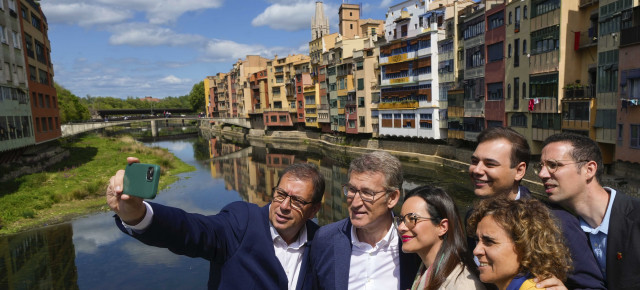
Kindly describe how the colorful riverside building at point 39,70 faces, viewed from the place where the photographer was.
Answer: facing the viewer and to the right of the viewer

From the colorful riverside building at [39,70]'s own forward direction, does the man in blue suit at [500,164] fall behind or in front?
in front

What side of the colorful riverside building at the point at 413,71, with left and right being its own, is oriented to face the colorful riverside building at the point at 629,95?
left

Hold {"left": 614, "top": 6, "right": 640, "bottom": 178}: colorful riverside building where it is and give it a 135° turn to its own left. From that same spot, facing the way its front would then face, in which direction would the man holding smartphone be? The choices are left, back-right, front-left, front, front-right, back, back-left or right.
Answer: right

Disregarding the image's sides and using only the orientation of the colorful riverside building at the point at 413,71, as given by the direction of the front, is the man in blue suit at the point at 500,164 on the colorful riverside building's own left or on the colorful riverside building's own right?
on the colorful riverside building's own left

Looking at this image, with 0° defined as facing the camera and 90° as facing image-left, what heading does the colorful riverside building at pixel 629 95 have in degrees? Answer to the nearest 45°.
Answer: approximately 45°

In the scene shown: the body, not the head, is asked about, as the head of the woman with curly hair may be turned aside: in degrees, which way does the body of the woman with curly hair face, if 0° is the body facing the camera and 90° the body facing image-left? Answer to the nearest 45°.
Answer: approximately 90°

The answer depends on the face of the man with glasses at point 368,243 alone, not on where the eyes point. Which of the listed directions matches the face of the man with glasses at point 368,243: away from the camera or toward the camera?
toward the camera

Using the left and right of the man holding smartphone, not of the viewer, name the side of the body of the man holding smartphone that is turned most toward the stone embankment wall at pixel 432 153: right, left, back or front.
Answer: back

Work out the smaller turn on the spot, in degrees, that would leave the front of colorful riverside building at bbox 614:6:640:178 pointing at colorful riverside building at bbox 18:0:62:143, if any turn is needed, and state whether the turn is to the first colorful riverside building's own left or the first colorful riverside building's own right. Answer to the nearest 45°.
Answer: approximately 45° to the first colorful riverside building's own right

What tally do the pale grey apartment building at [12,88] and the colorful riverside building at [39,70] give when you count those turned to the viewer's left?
0

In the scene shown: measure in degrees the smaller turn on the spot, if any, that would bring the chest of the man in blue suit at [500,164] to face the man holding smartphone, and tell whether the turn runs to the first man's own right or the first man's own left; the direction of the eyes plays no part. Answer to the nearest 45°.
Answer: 0° — they already face them

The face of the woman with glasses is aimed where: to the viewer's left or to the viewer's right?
to the viewer's left

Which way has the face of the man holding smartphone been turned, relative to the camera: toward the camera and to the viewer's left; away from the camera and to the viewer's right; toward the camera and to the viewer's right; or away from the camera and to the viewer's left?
toward the camera and to the viewer's left

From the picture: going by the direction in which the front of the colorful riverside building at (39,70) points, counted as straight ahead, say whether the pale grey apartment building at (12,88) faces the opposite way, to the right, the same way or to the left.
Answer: the same way
